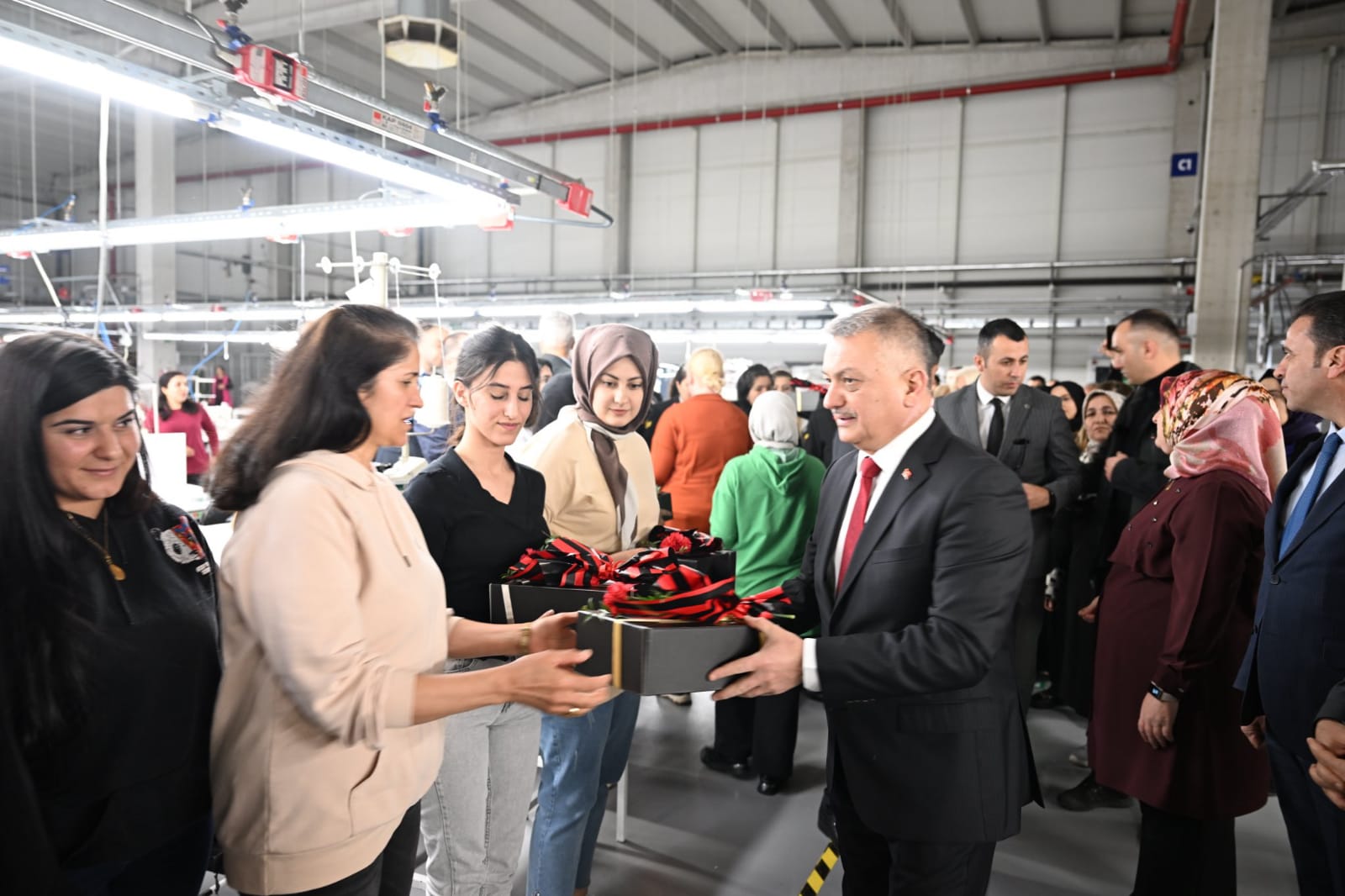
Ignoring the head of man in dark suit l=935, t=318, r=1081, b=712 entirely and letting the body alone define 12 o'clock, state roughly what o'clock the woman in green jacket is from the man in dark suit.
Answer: The woman in green jacket is roughly at 2 o'clock from the man in dark suit.

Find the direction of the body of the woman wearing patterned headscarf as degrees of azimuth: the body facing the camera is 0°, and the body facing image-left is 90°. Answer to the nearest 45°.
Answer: approximately 90°

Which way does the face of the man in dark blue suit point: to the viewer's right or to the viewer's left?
to the viewer's left

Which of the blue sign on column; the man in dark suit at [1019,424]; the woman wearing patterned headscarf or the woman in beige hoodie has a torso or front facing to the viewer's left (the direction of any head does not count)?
the woman wearing patterned headscarf

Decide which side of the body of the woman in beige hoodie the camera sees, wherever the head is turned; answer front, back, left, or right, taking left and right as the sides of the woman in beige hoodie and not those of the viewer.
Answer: right

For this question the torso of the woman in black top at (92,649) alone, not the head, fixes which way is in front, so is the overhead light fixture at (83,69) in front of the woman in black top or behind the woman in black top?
behind
